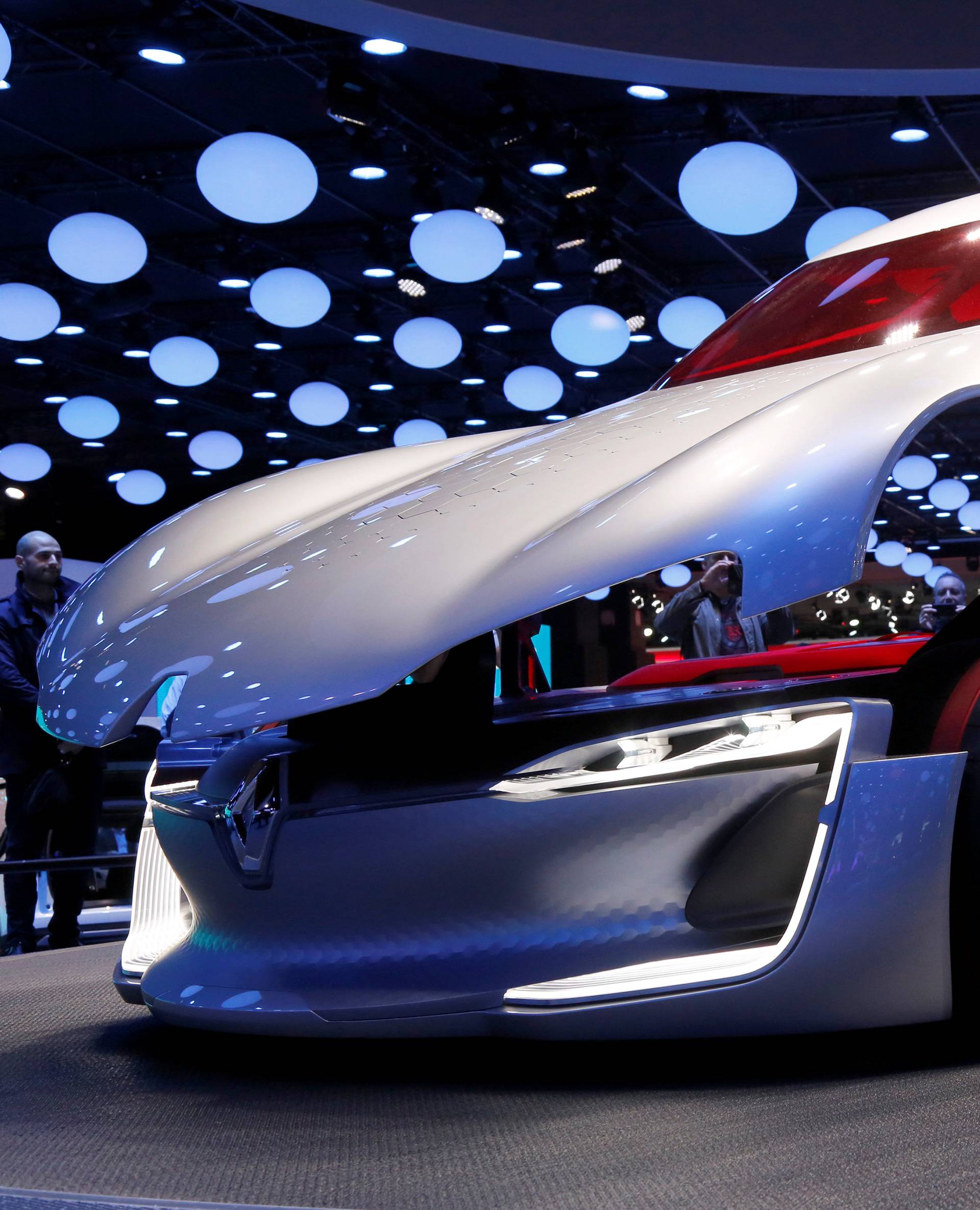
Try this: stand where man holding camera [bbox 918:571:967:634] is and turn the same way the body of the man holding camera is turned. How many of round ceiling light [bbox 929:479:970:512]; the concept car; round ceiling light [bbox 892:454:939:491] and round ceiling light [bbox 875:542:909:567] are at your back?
3

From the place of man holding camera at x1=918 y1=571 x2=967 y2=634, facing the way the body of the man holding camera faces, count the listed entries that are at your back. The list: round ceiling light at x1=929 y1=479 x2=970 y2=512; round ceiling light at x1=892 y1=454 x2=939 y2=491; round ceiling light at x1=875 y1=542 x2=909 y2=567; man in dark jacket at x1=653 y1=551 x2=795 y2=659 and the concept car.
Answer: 3

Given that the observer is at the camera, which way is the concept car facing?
facing the viewer and to the left of the viewer

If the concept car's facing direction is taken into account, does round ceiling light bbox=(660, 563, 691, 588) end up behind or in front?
behind

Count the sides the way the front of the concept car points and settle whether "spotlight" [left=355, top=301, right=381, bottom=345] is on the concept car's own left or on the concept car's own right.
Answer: on the concept car's own right

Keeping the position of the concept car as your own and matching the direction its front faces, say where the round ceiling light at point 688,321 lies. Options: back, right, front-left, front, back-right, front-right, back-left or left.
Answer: back-right
